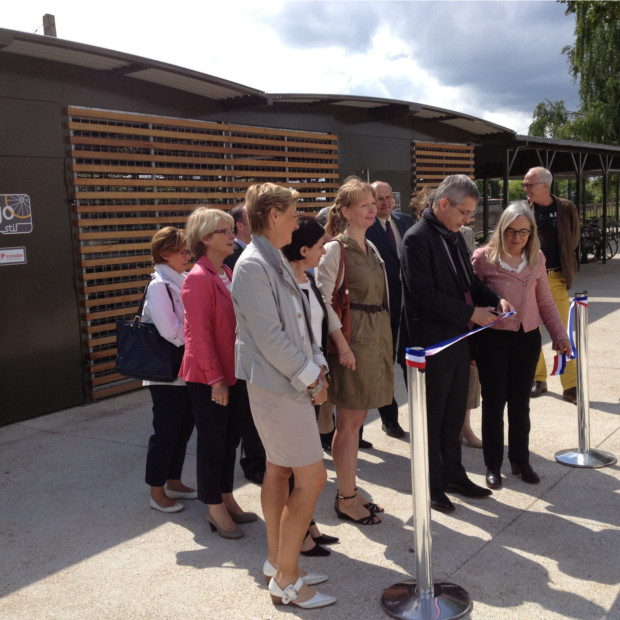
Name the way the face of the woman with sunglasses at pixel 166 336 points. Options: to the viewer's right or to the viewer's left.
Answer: to the viewer's right

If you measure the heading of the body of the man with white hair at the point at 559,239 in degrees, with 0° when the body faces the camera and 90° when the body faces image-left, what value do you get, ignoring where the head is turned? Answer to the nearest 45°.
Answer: approximately 45°

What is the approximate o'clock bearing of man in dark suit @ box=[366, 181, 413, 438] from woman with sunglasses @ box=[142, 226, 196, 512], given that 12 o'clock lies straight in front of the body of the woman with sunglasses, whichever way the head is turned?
The man in dark suit is roughly at 11 o'clock from the woman with sunglasses.

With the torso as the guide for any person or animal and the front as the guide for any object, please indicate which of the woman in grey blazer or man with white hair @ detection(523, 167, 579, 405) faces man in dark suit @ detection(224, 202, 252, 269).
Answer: the man with white hair

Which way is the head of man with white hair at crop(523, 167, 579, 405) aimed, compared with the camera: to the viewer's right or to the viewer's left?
to the viewer's left

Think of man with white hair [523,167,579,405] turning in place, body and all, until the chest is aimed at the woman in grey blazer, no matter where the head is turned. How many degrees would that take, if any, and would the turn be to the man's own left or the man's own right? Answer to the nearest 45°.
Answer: approximately 45° to the man's own left

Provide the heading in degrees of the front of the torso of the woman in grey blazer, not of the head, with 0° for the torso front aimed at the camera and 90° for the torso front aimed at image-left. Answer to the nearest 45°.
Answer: approximately 270°
